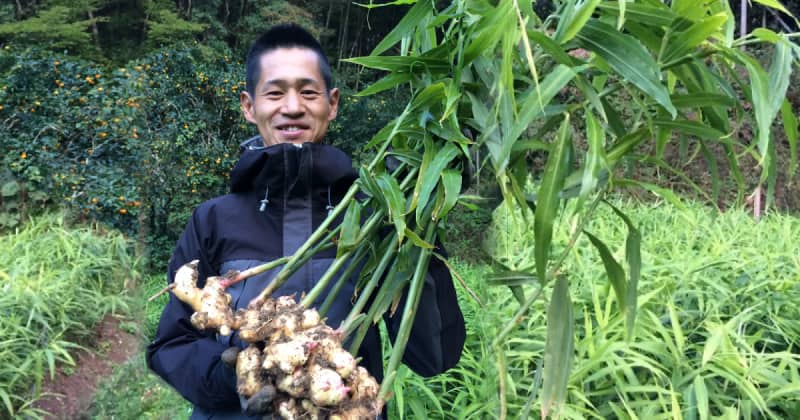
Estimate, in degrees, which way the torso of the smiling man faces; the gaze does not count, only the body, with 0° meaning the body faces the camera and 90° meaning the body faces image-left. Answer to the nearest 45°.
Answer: approximately 0°

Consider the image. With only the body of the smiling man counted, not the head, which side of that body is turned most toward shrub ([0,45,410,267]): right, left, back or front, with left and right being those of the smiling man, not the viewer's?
back
